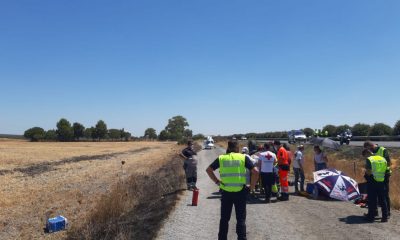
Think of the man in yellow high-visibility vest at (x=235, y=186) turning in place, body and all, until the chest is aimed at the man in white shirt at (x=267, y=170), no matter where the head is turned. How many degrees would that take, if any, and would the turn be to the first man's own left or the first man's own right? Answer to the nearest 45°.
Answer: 0° — they already face them

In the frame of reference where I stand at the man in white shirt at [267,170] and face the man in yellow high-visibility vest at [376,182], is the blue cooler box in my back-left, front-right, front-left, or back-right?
back-right

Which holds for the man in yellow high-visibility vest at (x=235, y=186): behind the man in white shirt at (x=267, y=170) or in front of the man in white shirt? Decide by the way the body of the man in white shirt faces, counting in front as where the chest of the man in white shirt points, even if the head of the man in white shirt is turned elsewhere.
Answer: behind

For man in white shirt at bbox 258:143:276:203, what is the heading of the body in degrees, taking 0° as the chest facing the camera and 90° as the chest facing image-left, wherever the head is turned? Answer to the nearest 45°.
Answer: approximately 180°

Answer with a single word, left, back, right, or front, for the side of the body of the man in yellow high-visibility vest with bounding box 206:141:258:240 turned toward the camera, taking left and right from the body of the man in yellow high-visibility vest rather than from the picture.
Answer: back

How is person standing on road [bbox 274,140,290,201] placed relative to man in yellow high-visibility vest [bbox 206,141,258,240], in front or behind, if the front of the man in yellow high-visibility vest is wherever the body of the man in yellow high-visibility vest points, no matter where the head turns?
in front

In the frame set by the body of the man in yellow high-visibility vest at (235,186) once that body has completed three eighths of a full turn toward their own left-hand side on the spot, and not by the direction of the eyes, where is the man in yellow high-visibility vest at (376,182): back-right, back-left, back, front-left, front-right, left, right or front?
back

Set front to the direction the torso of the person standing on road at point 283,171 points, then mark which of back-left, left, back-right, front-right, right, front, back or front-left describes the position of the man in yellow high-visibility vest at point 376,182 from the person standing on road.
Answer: back-left

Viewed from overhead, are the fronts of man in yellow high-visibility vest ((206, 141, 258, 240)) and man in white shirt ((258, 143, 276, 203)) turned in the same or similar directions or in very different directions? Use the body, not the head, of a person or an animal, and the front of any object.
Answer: same or similar directions

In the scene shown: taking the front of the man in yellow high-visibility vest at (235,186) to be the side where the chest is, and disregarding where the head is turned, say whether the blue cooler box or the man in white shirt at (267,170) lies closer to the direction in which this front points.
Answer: the man in white shirt
